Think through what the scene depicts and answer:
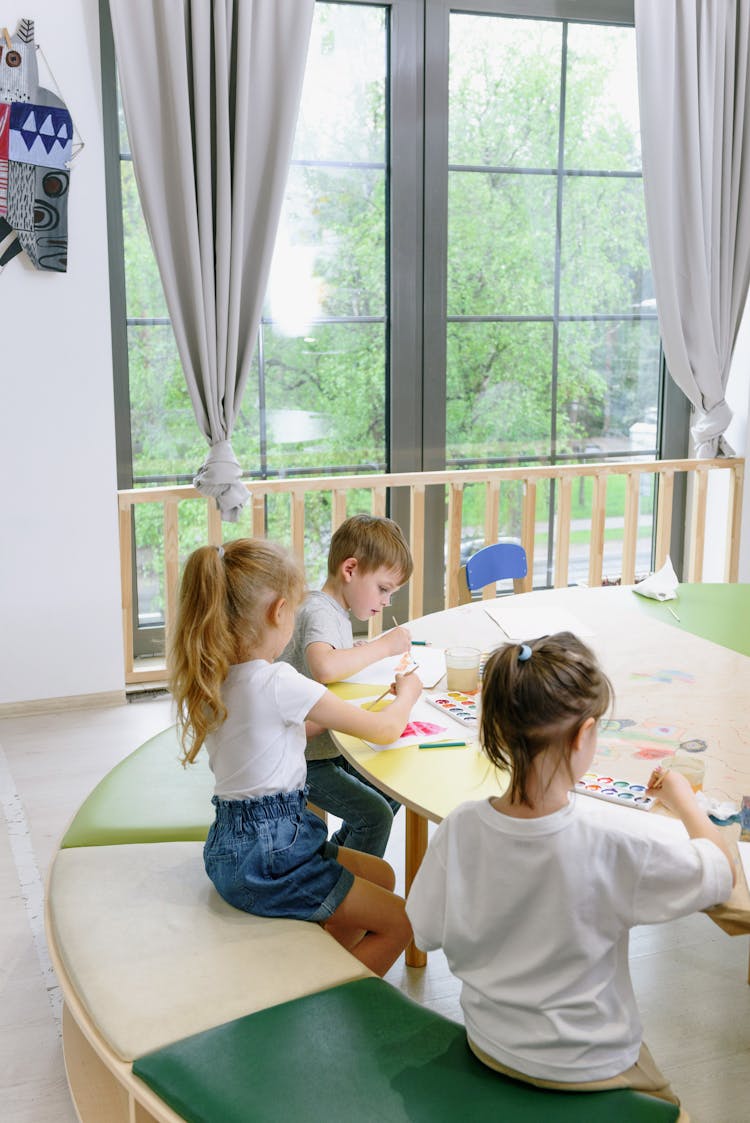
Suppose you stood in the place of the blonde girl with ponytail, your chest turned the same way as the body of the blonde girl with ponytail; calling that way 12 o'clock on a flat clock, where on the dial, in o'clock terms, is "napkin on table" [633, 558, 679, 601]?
The napkin on table is roughly at 12 o'clock from the blonde girl with ponytail.

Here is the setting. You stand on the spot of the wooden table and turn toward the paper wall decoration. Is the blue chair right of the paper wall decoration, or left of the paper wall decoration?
right

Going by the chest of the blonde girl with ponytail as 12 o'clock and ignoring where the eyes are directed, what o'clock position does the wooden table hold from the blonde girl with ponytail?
The wooden table is roughly at 1 o'clock from the blonde girl with ponytail.

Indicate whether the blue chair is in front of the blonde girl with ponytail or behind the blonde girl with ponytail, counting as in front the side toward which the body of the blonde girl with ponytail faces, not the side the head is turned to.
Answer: in front

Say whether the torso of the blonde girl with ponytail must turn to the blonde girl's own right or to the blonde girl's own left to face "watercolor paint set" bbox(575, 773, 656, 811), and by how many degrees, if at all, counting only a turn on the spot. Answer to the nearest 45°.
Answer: approximately 90° to the blonde girl's own right

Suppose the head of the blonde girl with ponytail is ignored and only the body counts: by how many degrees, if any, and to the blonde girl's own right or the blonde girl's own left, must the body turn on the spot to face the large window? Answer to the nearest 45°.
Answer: approximately 45° to the blonde girl's own left

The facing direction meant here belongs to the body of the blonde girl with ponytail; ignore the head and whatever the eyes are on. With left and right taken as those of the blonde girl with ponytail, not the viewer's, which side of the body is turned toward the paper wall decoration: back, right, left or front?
left

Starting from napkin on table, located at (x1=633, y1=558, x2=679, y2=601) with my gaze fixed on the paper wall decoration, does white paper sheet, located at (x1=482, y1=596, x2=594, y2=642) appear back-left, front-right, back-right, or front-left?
front-left

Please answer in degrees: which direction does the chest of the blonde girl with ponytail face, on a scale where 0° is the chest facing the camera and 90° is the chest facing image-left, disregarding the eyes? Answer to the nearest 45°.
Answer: approximately 225°

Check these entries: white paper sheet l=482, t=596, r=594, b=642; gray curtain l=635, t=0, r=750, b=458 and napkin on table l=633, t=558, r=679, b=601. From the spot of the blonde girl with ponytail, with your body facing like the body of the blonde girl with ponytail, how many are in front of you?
3

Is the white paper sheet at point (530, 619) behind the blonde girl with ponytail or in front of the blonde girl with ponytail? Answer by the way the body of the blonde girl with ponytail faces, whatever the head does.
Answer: in front

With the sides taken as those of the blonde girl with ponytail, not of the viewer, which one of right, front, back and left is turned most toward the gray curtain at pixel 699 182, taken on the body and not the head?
front

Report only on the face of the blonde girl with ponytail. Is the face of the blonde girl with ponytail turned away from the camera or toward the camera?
away from the camera
